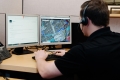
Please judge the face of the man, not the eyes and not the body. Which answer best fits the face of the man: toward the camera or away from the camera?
away from the camera

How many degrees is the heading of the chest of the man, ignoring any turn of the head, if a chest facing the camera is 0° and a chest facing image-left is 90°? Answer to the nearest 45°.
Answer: approximately 135°
